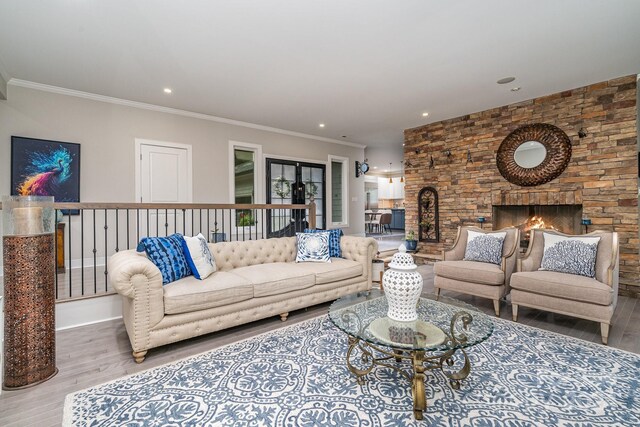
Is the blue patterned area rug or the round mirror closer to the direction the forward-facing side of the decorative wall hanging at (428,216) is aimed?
the blue patterned area rug

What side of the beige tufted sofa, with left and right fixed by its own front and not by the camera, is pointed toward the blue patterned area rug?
front

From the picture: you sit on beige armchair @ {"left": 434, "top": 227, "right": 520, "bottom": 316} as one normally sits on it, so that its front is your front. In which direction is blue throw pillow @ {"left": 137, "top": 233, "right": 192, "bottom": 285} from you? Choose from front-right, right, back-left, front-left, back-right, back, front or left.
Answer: front

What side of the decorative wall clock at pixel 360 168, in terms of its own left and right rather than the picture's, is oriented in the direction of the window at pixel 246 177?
right

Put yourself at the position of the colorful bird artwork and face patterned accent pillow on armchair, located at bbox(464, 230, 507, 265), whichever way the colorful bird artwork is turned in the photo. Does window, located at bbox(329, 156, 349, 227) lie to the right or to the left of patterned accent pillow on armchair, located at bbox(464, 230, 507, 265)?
left

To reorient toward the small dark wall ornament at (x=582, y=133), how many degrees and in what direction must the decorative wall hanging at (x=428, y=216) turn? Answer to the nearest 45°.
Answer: approximately 90° to its left

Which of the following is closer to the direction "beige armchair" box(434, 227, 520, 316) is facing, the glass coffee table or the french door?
the glass coffee table

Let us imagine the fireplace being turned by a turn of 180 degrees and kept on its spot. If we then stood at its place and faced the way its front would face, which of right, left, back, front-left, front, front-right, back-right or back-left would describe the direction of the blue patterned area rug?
back

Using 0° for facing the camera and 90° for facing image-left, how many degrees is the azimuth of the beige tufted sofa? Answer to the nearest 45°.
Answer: approximately 315°

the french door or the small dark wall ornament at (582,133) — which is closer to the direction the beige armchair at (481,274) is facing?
the french door

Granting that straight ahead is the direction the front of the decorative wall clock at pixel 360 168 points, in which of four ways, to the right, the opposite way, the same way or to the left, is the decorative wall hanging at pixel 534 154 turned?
to the right

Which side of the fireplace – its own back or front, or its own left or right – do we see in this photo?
front

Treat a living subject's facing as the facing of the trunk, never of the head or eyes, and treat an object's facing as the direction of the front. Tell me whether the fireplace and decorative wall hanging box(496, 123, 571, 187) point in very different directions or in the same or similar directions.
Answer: same or similar directions

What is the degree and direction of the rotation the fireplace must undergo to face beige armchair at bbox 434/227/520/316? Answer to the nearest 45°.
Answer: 0° — it already faces it

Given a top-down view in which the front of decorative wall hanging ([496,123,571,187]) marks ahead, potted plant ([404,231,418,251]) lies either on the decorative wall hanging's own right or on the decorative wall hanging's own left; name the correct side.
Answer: on the decorative wall hanging's own right

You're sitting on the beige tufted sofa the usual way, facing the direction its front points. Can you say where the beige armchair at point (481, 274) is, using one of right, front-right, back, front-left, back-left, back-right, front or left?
front-left

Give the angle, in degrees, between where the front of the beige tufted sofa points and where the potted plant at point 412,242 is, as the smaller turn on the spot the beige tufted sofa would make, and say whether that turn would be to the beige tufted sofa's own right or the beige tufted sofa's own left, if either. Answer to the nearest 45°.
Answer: approximately 90° to the beige tufted sofa's own left
